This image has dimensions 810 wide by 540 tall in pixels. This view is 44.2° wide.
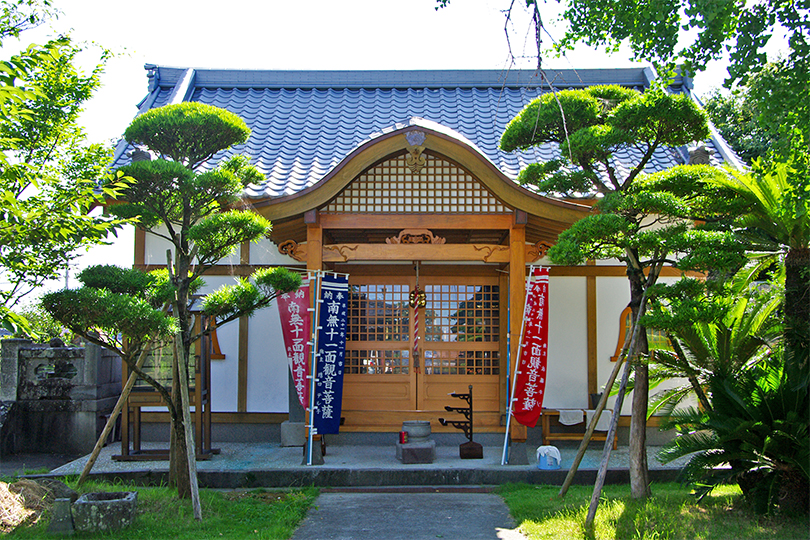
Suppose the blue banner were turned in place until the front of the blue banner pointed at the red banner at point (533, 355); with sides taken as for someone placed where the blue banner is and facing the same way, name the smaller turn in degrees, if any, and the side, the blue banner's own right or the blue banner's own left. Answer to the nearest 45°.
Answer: approximately 90° to the blue banner's own left

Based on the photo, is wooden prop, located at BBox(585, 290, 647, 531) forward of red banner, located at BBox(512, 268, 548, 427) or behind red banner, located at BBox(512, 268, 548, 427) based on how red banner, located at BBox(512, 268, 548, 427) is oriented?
forward

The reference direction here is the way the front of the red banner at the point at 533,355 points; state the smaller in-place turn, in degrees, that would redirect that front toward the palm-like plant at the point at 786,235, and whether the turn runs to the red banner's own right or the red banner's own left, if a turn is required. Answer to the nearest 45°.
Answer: approximately 45° to the red banner's own left

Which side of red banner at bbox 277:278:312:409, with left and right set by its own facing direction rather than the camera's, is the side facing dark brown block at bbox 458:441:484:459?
left

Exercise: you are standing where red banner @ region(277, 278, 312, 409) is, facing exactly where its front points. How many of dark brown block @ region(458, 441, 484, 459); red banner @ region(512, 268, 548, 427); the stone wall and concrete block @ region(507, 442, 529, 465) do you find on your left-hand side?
3

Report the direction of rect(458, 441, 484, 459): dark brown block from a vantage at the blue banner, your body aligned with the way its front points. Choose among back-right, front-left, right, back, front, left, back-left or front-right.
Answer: left

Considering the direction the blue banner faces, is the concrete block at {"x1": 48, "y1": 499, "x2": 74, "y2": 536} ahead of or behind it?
ahead

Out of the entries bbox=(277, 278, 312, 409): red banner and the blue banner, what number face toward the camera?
2

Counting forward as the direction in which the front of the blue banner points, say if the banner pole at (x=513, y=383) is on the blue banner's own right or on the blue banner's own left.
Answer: on the blue banner's own left
